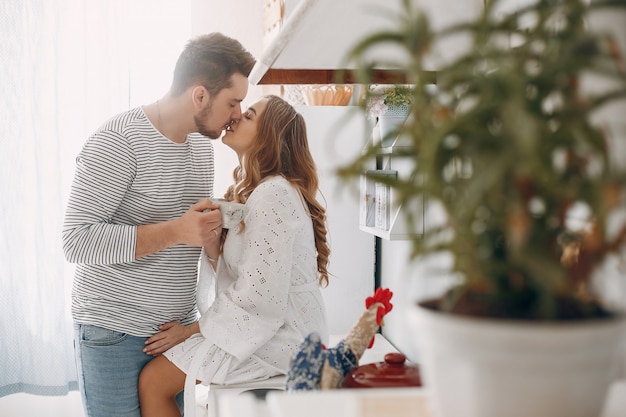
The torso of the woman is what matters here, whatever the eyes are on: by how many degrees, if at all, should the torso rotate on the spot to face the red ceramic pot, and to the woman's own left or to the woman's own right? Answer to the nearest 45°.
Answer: approximately 90° to the woman's own left

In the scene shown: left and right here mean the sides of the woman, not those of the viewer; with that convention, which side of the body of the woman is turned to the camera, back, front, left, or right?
left

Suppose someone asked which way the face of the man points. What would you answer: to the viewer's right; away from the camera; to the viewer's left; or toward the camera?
to the viewer's right

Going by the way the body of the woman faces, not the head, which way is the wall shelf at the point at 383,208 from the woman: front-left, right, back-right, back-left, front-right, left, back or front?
back-right

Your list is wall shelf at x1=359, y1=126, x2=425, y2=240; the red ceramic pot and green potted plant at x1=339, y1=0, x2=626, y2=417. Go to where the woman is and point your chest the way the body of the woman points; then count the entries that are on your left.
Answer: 2

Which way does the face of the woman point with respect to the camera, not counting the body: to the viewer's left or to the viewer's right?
to the viewer's left

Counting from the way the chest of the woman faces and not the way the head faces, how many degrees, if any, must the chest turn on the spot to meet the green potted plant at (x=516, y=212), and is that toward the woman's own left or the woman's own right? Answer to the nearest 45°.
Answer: approximately 90° to the woman's own left
